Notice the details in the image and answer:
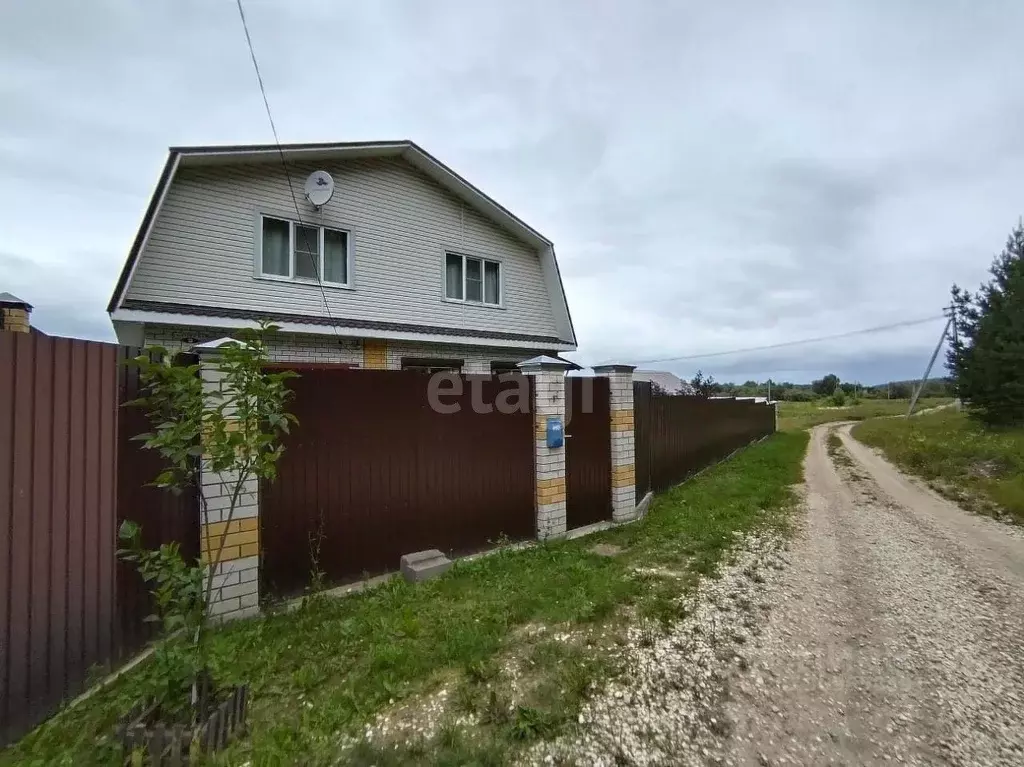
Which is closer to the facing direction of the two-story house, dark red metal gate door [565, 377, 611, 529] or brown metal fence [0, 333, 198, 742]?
the dark red metal gate door

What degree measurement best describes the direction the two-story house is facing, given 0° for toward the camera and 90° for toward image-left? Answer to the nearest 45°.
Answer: approximately 315°

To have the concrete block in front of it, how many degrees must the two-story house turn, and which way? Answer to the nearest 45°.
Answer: approximately 45° to its right

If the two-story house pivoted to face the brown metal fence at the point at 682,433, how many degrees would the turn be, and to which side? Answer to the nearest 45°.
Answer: approximately 45° to its left

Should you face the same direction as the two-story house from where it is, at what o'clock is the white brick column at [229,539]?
The white brick column is roughly at 2 o'clock from the two-story house.

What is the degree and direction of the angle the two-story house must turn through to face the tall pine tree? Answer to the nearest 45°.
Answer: approximately 45° to its left

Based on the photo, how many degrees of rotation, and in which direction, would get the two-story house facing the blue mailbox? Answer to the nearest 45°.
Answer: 0° — it already faces it

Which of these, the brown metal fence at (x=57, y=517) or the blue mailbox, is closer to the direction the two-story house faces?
the blue mailbox

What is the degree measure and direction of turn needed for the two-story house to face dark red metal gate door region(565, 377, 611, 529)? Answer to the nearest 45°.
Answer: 0° — it already faces it
